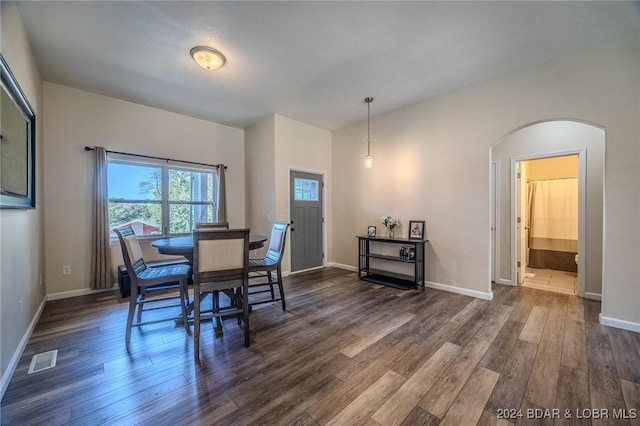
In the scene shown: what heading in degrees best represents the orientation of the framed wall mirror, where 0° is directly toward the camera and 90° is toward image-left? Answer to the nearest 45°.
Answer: approximately 270°

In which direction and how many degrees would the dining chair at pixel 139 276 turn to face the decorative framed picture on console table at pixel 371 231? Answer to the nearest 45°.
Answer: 0° — it already faces it

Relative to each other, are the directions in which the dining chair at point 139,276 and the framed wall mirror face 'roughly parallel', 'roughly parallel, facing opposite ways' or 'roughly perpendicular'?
roughly parallel

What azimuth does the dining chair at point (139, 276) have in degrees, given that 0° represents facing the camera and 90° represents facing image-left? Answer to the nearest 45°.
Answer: approximately 270°

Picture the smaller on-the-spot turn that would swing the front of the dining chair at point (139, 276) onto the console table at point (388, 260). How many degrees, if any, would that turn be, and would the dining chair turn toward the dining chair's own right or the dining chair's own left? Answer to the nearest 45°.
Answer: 0° — it already faces it

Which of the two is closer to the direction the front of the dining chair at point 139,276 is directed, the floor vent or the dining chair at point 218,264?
the dining chair

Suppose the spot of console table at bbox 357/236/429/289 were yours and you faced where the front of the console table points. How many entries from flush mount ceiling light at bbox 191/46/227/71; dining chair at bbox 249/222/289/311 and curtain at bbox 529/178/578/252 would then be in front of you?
2

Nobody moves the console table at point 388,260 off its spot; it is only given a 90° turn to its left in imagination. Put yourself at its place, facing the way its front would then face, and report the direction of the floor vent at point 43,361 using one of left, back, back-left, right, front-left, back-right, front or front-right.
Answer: right

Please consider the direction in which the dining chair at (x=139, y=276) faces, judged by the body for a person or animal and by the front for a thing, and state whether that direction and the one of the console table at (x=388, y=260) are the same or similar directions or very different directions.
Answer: very different directions

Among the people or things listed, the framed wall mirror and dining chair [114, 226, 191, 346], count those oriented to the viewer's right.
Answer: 2

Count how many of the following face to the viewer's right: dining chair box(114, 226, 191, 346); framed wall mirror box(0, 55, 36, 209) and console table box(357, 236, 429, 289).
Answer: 2

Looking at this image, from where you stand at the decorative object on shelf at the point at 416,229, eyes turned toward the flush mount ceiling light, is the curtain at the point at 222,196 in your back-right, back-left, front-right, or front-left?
front-right

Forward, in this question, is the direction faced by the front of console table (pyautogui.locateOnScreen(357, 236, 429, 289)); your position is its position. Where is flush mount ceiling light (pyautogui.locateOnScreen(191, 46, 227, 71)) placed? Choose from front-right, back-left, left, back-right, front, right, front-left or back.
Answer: front

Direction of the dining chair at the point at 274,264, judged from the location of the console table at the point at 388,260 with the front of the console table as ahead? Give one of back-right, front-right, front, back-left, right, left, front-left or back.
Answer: front
